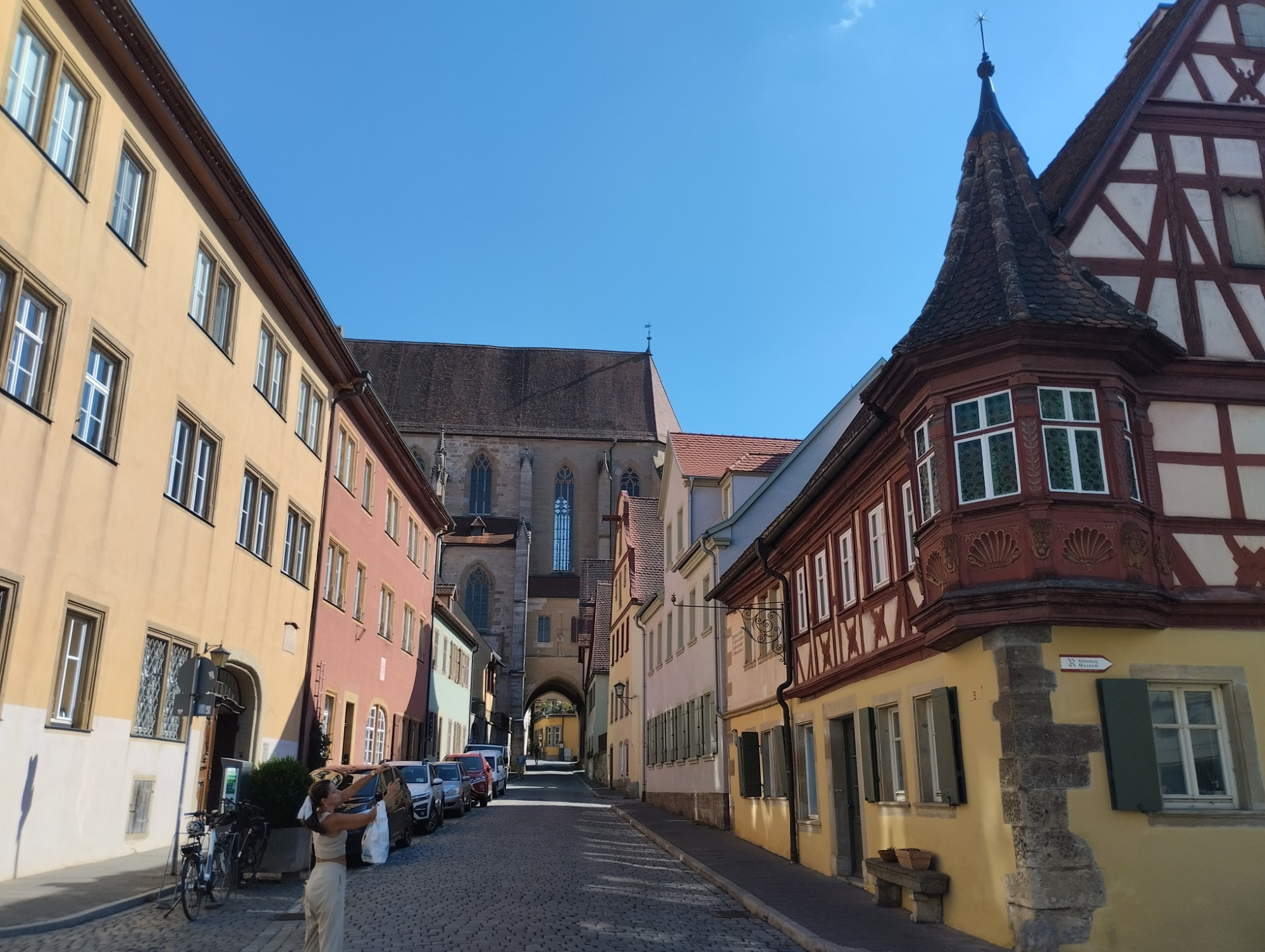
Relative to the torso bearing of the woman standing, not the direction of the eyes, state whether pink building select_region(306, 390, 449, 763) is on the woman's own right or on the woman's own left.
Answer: on the woman's own left

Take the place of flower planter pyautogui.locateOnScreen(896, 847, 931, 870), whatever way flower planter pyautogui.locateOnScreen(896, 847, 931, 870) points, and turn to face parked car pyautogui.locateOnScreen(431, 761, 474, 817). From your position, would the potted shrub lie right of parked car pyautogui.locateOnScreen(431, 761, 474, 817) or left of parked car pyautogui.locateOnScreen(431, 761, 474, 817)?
left
